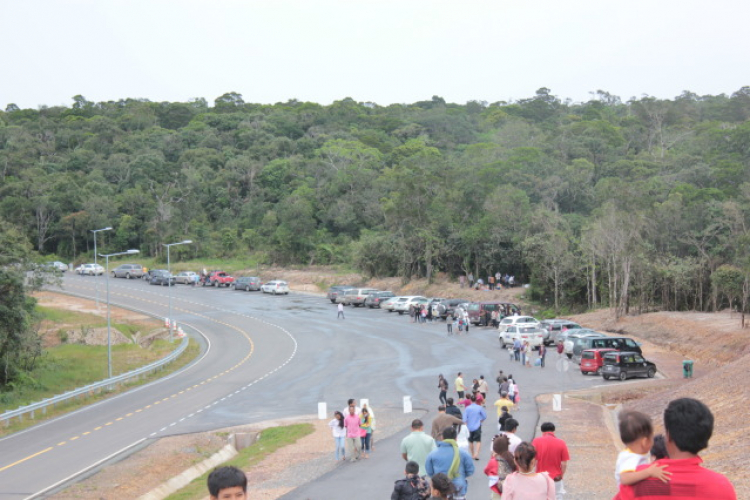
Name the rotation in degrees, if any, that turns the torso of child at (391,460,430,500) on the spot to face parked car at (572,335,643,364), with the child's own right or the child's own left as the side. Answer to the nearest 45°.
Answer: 0° — they already face it

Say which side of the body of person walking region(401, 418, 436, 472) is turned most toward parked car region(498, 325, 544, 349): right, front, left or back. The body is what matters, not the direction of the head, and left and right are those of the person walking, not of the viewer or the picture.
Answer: front

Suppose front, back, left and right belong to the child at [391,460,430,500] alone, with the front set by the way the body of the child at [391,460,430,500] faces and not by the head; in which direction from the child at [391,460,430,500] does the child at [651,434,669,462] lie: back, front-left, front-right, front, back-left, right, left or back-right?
back-right

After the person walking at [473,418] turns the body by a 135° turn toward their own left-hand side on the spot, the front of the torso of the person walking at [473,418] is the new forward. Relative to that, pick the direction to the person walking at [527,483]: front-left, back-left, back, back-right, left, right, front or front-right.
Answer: front-left

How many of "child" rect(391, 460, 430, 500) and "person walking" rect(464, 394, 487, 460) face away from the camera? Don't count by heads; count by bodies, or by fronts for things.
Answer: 2

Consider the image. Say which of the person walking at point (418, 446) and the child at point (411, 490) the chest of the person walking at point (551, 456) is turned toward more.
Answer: the person walking

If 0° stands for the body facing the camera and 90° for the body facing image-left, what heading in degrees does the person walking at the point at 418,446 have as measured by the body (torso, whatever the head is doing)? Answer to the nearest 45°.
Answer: approximately 180°

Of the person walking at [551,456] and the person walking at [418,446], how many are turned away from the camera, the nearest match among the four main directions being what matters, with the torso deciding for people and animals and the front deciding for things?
2

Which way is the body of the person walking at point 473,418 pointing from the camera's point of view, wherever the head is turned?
away from the camera

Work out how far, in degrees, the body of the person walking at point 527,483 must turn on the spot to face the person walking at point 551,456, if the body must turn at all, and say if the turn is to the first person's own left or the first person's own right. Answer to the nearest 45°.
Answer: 0° — they already face them

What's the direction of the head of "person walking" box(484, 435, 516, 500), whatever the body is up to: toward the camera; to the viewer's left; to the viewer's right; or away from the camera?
away from the camera

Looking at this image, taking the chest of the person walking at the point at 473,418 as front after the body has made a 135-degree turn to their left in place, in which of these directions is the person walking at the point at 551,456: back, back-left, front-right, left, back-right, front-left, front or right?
front-left

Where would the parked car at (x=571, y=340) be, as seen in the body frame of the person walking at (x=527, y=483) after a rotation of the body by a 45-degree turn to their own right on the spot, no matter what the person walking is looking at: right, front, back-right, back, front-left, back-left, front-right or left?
front-left

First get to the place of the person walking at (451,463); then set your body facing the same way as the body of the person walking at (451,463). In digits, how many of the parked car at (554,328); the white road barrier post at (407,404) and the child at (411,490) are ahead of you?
2

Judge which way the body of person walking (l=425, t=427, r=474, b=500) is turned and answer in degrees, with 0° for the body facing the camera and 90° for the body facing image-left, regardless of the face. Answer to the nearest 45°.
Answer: approximately 180°

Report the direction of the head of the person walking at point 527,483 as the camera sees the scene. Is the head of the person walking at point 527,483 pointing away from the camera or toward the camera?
away from the camera
